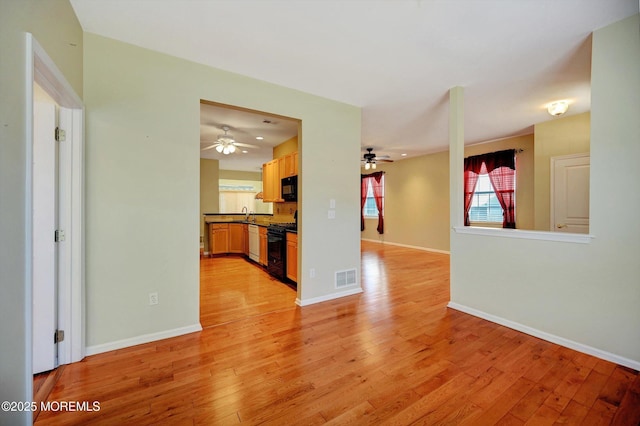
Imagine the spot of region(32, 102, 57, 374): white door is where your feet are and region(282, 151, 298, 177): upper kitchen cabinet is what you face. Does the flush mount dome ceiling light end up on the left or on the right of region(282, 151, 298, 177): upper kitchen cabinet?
right

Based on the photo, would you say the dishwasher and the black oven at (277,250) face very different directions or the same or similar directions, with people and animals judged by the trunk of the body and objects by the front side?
same or similar directions

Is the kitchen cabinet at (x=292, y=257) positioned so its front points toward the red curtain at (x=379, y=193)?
no

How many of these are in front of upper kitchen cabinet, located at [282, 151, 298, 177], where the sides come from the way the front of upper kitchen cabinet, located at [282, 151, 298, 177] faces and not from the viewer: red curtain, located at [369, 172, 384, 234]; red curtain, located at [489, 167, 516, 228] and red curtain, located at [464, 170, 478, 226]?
0

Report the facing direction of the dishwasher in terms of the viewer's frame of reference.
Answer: facing the viewer and to the left of the viewer

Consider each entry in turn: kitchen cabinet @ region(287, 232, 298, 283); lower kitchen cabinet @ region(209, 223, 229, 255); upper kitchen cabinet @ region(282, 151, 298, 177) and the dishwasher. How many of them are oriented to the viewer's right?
0

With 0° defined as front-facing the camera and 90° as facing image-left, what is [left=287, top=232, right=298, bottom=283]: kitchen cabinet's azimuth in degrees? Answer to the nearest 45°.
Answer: approximately 45°

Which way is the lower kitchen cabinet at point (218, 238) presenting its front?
toward the camera

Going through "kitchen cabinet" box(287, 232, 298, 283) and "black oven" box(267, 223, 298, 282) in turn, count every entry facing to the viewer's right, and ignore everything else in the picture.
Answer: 0

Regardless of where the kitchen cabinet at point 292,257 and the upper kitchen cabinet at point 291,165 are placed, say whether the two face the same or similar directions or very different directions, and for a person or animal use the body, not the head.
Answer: same or similar directions

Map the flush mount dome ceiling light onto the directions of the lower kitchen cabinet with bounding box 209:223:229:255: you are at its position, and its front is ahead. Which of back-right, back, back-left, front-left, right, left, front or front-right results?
front-left

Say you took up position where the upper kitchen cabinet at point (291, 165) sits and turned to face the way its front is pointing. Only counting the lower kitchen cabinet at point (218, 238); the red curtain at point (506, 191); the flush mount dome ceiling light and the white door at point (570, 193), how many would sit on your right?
1

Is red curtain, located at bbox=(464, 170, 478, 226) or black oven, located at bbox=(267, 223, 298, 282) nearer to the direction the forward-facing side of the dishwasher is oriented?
the black oven

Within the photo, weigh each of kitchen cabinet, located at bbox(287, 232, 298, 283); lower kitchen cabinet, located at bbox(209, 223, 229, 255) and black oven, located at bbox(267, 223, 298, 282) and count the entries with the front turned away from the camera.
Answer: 0

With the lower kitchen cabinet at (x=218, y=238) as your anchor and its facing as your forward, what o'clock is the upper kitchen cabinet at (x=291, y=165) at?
The upper kitchen cabinet is roughly at 11 o'clock from the lower kitchen cabinet.

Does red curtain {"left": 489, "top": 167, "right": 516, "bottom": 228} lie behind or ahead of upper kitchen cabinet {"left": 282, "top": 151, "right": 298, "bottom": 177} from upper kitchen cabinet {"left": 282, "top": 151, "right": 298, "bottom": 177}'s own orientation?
behind
